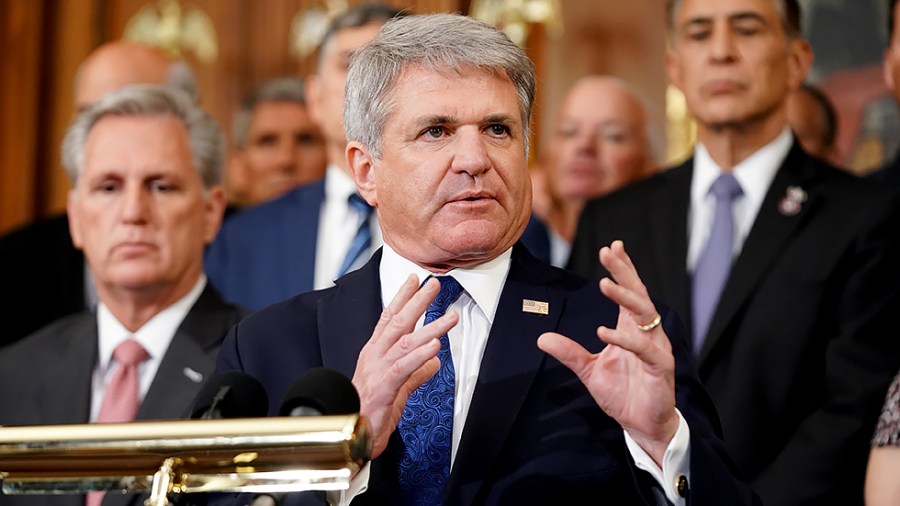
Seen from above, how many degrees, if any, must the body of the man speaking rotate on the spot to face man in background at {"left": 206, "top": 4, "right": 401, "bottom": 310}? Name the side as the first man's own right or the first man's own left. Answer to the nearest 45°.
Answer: approximately 180°

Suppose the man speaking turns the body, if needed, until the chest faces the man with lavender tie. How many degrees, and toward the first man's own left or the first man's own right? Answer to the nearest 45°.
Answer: approximately 135° to the first man's own left

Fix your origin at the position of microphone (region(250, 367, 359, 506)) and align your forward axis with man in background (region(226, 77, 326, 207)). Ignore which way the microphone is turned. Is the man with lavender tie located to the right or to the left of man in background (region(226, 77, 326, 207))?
right

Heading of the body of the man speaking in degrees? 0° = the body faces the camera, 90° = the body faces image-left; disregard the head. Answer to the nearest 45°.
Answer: approximately 0°

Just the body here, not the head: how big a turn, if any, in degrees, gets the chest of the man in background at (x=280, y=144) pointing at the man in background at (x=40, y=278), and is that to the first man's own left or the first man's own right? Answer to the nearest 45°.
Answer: approximately 90° to the first man's own right

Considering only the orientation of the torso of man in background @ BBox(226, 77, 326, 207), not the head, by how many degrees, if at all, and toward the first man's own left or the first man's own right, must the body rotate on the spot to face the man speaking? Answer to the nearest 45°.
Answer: approximately 45° to the first man's own right

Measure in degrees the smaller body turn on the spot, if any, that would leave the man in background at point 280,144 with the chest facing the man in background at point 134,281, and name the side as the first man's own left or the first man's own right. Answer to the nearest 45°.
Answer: approximately 45° to the first man's own right

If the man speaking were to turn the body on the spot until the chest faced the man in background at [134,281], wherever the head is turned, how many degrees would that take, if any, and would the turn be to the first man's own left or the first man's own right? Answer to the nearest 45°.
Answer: approximately 135° to the first man's own right
